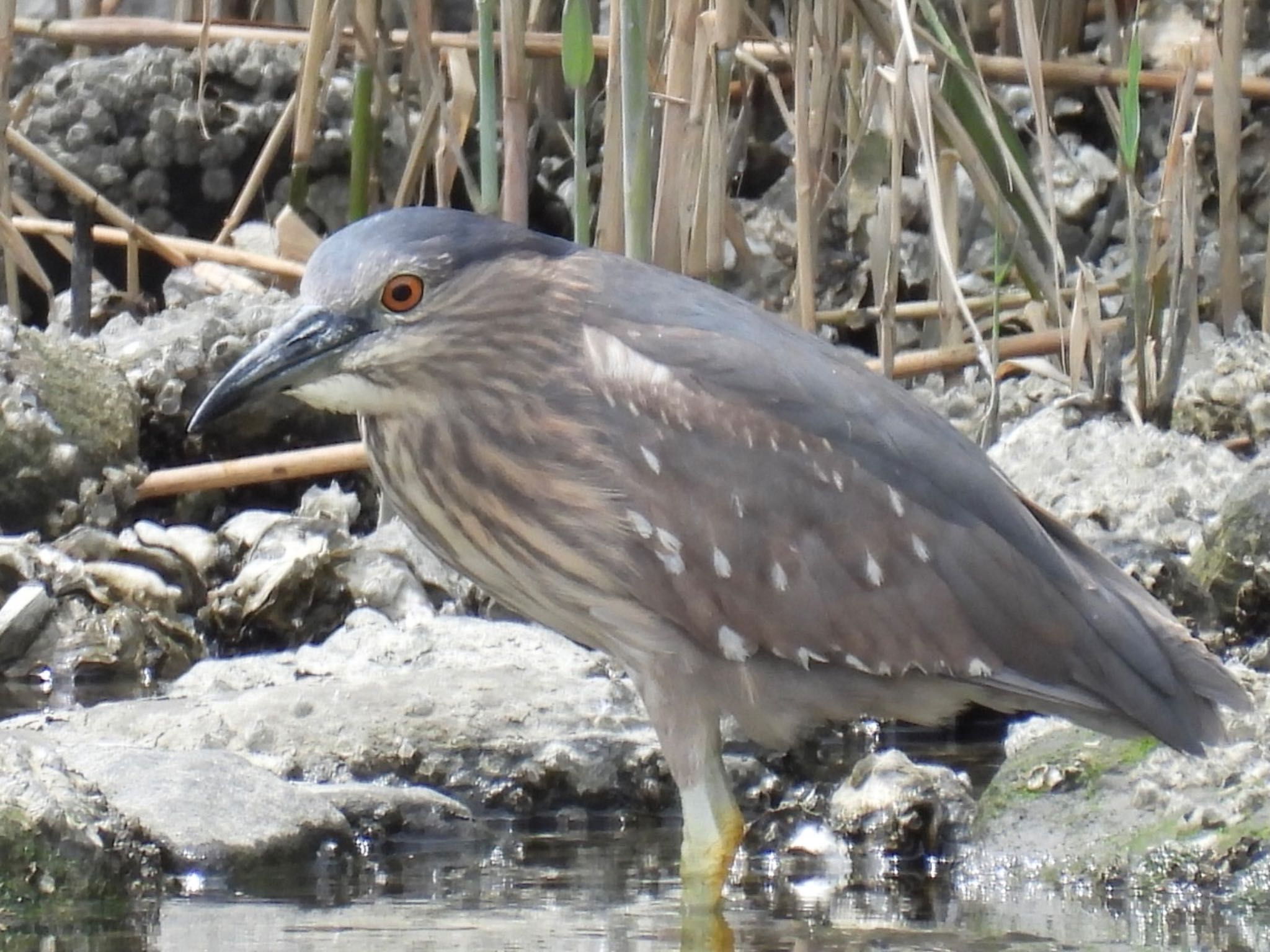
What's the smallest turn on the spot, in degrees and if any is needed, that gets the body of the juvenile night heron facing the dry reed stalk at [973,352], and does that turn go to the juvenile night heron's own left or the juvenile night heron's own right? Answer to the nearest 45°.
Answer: approximately 90° to the juvenile night heron's own right

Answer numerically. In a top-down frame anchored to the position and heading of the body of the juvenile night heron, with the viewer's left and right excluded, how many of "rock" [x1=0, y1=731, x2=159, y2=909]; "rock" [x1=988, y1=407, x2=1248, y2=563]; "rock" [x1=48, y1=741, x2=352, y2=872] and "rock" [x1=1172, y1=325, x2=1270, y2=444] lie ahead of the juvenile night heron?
2

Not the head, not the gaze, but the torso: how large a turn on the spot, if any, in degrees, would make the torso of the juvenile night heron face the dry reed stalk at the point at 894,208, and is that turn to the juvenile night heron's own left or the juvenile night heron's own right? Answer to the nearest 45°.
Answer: approximately 135° to the juvenile night heron's own right

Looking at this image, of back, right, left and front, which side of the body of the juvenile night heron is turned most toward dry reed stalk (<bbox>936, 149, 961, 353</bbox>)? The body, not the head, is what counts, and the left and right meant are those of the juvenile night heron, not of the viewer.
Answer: right

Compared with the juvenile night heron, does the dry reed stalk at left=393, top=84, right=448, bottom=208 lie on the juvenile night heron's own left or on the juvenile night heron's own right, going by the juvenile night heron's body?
on the juvenile night heron's own right

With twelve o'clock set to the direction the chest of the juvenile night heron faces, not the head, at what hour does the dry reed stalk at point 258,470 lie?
The dry reed stalk is roughly at 2 o'clock from the juvenile night heron.

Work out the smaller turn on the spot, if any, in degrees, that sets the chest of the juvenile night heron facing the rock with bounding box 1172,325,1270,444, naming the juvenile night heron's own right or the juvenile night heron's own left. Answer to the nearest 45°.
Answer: approximately 135° to the juvenile night heron's own right

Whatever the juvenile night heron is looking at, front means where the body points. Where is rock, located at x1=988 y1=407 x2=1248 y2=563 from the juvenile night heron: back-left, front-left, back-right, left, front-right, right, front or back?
back-right

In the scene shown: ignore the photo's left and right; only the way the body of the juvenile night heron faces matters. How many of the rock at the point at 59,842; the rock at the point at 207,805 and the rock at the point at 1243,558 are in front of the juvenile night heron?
2

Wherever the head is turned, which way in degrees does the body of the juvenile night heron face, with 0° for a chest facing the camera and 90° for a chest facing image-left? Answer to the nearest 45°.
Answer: approximately 90°

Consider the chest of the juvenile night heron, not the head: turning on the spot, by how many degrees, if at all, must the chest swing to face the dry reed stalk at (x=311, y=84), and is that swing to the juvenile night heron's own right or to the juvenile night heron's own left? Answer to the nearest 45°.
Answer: approximately 45° to the juvenile night heron's own right
